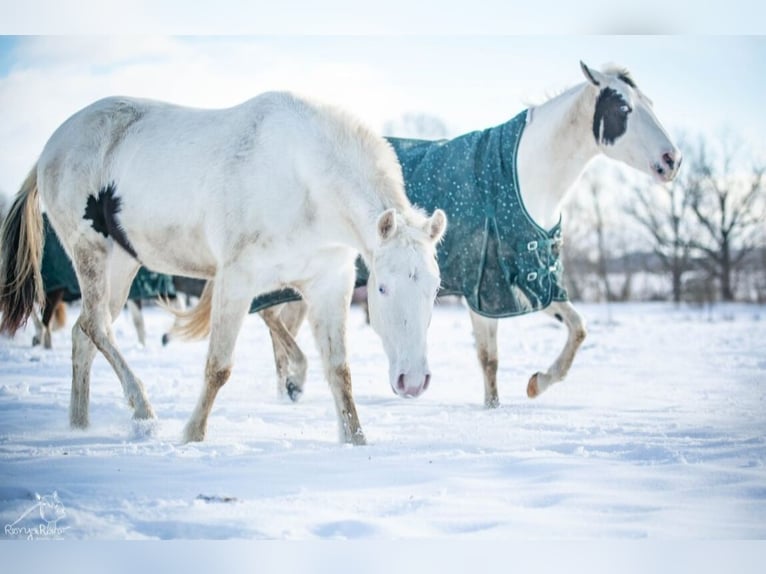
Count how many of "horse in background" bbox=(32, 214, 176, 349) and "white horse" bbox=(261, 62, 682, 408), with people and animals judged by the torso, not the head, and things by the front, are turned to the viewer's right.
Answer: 2

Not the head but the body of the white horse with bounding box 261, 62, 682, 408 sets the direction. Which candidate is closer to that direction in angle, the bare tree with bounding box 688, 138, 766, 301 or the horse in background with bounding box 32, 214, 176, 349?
the bare tree

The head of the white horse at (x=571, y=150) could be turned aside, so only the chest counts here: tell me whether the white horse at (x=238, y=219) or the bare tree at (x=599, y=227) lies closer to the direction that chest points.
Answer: the bare tree

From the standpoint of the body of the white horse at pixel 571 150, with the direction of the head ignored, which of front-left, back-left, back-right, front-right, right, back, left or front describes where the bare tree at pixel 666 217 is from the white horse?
front-left

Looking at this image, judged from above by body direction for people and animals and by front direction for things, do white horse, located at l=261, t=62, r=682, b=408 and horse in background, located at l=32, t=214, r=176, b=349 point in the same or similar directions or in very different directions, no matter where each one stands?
same or similar directions

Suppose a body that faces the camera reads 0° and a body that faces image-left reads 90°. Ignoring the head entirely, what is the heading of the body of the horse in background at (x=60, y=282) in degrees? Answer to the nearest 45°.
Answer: approximately 270°

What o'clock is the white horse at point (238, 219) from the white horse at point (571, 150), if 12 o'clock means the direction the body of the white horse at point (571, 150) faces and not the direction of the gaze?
the white horse at point (238, 219) is roughly at 5 o'clock from the white horse at point (571, 150).

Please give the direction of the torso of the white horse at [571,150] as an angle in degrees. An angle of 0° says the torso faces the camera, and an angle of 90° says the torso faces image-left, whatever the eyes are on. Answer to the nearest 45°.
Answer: approximately 270°
